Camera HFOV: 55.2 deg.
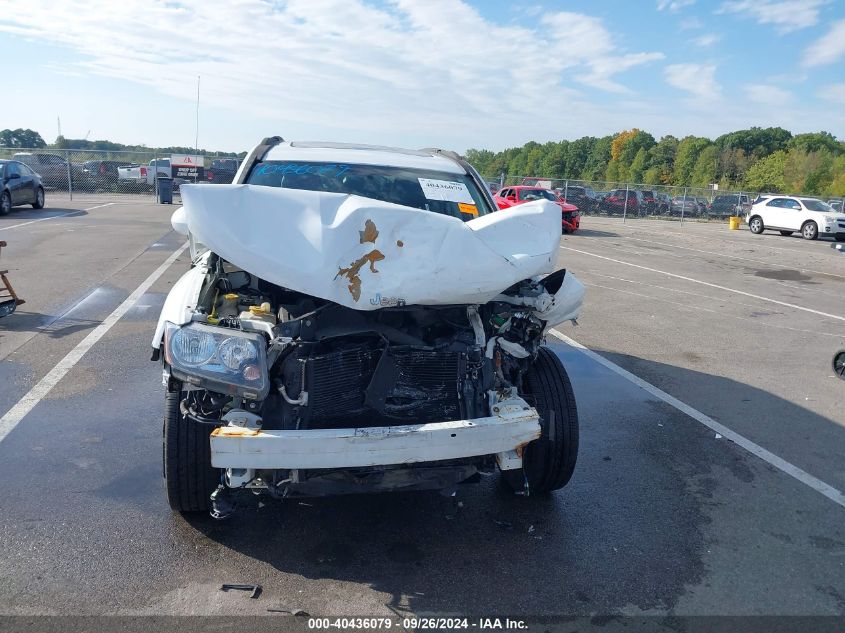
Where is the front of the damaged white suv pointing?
toward the camera

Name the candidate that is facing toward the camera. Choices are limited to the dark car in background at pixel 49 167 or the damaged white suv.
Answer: the damaged white suv

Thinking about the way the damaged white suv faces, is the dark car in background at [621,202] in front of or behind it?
behind

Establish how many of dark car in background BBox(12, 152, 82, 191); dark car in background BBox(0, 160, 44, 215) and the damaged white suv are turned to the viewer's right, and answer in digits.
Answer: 1

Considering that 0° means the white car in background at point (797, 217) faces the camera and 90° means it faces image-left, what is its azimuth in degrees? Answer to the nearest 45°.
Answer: approximately 315°

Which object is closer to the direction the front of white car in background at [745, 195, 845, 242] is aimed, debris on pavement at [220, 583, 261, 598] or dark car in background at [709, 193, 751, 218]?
the debris on pavement

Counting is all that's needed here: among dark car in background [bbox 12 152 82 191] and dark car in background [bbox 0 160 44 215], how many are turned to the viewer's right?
1

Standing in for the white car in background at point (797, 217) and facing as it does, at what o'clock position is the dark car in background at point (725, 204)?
The dark car in background is roughly at 7 o'clock from the white car in background.

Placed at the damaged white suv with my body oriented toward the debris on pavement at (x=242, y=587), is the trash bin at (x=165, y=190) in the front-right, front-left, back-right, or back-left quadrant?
back-right

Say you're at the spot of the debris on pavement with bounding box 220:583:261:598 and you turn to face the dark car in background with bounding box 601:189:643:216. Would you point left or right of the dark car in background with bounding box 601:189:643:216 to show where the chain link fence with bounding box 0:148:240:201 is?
left

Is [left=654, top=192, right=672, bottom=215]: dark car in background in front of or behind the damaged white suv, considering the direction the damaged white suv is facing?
behind
